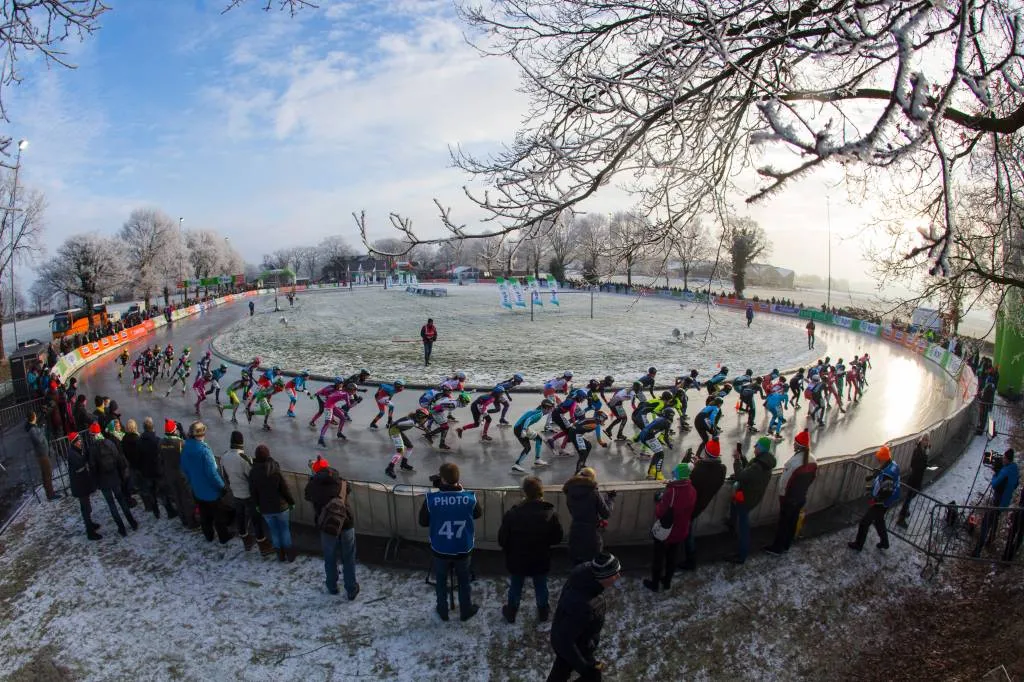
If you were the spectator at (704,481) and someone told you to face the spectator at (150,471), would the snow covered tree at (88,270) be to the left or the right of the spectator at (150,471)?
right

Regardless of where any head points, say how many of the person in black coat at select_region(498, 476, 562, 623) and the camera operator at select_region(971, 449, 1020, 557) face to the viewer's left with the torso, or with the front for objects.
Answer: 1

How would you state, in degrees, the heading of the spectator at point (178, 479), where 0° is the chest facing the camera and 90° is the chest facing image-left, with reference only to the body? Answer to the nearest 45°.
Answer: approximately 225°

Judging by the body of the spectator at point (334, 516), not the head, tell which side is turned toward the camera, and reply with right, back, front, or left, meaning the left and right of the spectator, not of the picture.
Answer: back

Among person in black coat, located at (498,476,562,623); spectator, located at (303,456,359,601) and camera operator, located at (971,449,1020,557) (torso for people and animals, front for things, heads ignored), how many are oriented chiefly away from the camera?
2

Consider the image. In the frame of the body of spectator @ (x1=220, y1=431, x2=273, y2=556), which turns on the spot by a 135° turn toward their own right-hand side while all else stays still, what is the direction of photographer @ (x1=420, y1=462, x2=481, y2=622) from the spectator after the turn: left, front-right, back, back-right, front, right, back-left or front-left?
front-left

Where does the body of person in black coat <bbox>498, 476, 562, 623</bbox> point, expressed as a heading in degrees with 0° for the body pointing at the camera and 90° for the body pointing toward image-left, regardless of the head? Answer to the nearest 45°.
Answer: approximately 180°

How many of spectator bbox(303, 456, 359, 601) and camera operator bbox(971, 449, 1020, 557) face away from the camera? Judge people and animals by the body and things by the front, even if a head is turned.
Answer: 1

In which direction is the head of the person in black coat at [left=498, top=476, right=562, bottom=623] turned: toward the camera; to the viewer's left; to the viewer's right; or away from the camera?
away from the camera

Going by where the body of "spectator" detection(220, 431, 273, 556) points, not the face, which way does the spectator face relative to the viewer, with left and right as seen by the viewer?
facing away from the viewer and to the right of the viewer

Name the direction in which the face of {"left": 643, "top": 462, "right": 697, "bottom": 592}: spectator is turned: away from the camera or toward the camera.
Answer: away from the camera

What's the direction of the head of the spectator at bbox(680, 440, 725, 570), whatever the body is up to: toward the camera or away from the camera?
away from the camera

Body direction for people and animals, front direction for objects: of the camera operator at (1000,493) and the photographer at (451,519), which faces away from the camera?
the photographer

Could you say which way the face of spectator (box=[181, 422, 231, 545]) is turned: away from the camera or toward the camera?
away from the camera
